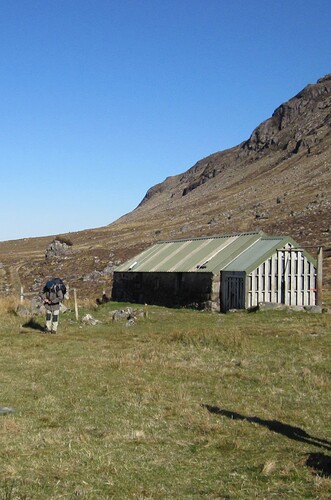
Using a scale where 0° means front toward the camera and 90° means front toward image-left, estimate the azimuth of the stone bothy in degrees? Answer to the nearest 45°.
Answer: approximately 315°

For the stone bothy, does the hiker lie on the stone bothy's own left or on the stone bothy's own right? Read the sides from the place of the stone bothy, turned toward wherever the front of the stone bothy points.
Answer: on the stone bothy's own right
